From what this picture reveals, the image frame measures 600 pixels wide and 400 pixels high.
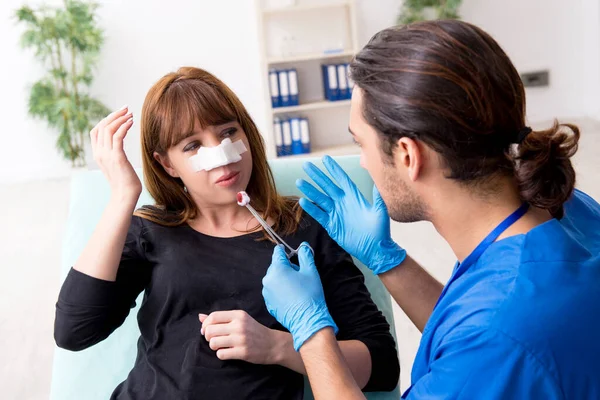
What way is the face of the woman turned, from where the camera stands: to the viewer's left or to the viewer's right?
to the viewer's right

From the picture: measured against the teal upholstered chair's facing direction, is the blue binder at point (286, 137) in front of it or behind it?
behind

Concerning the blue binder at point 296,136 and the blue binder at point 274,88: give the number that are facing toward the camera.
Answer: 2

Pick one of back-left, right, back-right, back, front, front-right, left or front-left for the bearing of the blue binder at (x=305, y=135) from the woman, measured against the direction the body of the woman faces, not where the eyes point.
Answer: back

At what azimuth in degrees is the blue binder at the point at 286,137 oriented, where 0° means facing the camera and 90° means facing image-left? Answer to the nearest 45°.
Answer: approximately 0°

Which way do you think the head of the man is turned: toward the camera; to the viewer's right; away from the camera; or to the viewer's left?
to the viewer's left

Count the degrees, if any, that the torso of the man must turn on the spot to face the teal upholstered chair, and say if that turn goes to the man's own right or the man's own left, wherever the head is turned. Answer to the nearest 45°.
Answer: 0° — they already face it
